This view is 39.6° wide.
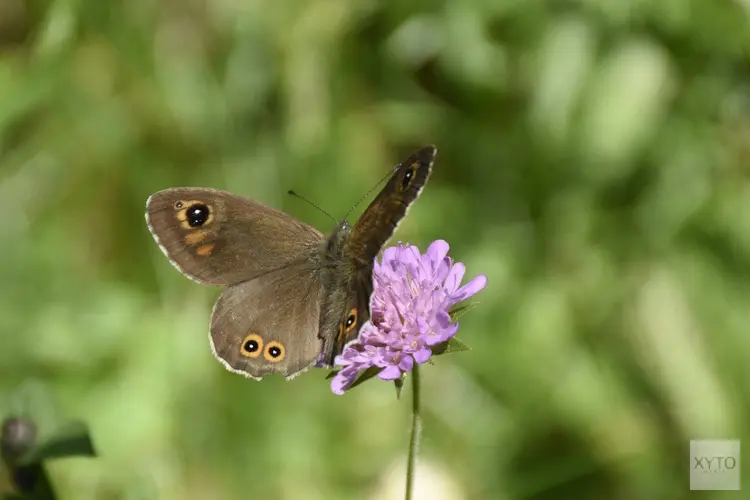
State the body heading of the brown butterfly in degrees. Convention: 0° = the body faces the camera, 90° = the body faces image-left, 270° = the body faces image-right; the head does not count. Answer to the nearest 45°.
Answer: approximately 180°
